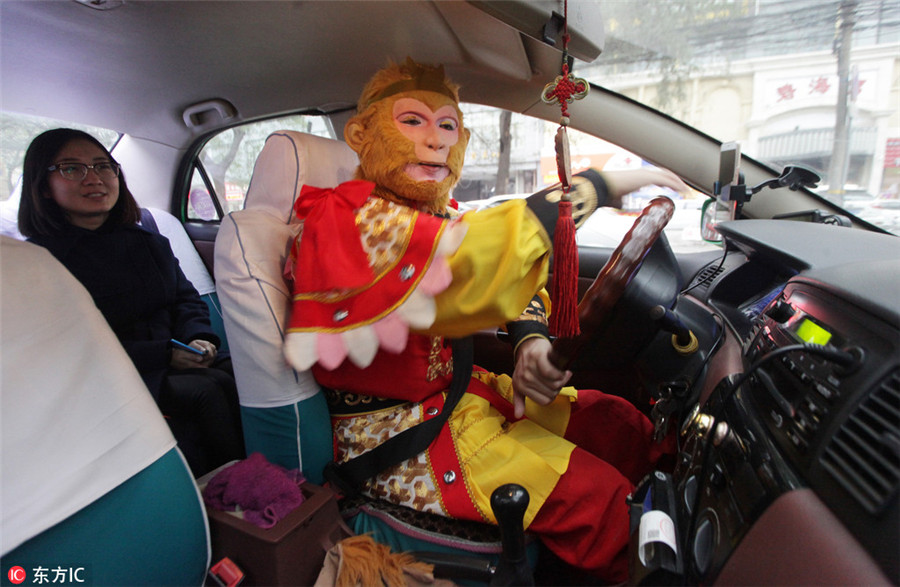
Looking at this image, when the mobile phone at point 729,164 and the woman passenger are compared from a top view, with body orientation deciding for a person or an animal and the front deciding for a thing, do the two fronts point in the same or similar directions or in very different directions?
very different directions

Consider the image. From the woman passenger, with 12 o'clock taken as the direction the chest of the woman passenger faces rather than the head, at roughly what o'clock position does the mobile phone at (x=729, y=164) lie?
The mobile phone is roughly at 12 o'clock from the woman passenger.

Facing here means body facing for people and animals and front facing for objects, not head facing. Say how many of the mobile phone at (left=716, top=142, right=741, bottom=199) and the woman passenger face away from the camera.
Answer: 0

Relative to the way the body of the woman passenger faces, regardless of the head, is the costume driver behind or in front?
in front

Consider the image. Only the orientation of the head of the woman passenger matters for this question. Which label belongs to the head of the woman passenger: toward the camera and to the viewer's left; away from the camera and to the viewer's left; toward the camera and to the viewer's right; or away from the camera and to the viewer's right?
toward the camera and to the viewer's right

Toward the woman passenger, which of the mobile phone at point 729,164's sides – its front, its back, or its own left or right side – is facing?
front

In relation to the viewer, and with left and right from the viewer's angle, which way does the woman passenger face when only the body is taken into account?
facing the viewer and to the right of the viewer

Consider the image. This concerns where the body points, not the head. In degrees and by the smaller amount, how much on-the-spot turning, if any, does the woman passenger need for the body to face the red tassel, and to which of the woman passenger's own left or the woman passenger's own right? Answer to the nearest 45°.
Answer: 0° — they already face it

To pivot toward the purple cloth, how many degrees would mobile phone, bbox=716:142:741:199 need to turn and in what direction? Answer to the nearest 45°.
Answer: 0° — it already faces it
